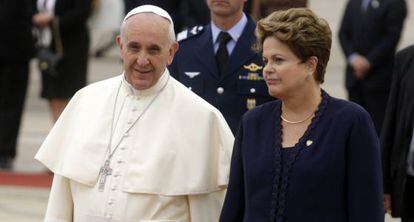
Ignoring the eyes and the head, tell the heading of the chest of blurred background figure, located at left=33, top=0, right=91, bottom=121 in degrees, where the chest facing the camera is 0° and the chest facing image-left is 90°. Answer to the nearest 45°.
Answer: approximately 45°

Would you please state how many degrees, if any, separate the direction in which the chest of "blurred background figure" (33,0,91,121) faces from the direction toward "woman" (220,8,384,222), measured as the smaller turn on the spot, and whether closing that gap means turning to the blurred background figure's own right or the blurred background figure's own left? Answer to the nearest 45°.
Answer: approximately 45° to the blurred background figure's own left

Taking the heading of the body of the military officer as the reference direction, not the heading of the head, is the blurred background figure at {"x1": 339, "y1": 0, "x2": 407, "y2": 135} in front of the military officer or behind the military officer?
behind

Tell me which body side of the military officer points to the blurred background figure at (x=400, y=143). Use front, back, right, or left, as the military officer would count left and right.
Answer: left

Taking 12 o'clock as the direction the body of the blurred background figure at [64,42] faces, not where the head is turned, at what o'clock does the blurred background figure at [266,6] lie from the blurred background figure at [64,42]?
the blurred background figure at [266,6] is roughly at 8 o'clock from the blurred background figure at [64,42].
